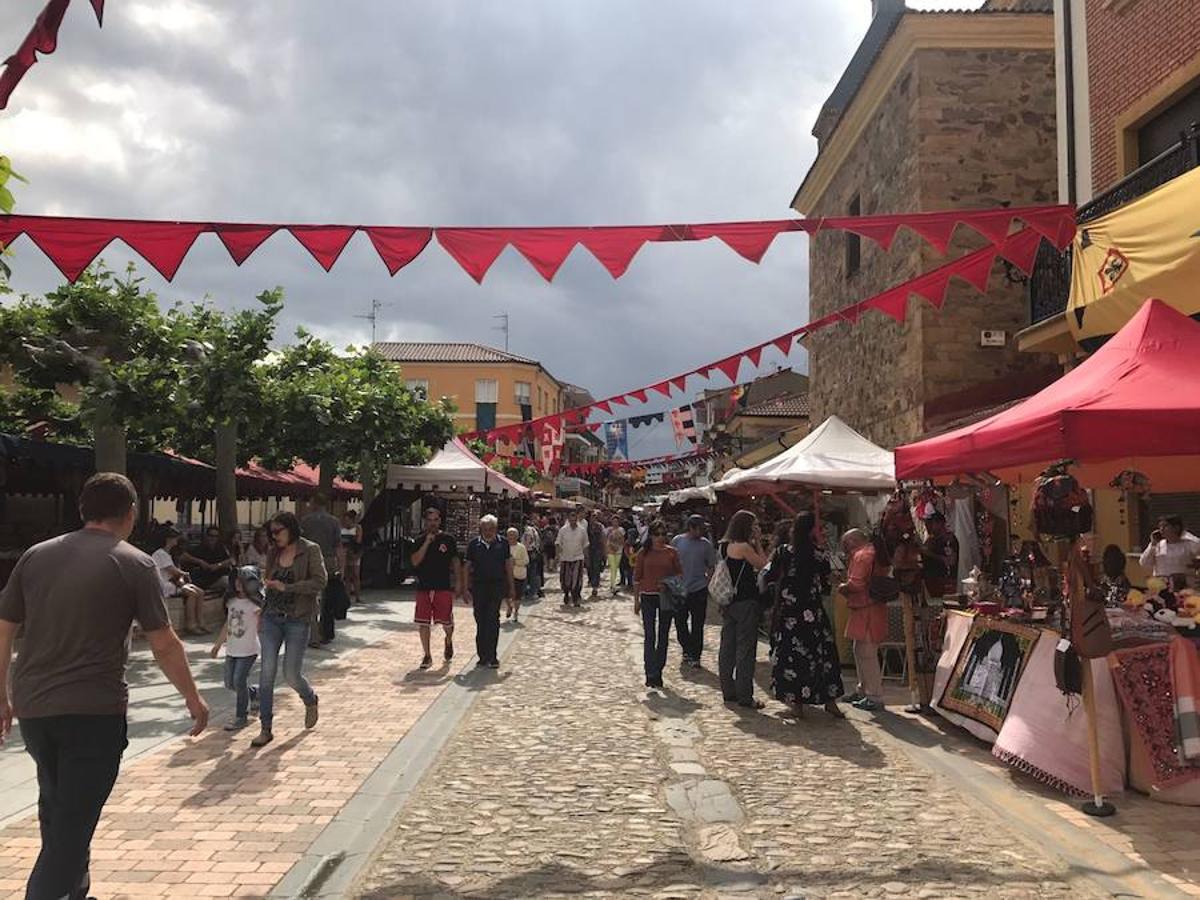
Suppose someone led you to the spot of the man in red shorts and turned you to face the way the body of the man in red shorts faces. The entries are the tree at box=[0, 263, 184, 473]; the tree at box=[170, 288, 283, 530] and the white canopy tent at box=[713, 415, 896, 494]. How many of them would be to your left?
1

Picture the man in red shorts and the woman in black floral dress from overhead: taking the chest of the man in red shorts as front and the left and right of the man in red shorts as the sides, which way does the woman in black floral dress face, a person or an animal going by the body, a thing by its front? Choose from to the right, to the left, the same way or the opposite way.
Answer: the opposite way

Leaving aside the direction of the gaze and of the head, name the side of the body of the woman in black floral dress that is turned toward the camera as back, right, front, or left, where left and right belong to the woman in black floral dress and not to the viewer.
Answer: back

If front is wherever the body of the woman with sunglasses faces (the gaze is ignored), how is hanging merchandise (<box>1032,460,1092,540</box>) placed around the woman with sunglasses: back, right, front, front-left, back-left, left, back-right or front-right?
left

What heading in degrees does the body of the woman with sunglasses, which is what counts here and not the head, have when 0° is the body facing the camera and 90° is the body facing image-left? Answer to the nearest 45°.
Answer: approximately 45°

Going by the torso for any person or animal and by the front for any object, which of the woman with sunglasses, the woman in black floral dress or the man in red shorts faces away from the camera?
the woman in black floral dress

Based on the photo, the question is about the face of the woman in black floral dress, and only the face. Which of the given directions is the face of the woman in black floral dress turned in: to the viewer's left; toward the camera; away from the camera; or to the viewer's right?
away from the camera

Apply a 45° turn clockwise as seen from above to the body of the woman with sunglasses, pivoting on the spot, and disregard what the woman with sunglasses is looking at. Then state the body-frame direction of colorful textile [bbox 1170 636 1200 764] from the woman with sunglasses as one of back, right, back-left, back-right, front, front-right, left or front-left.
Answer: back-left

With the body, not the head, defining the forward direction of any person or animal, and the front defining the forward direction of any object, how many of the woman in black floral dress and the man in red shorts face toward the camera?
1

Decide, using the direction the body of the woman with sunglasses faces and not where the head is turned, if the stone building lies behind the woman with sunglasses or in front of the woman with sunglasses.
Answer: behind

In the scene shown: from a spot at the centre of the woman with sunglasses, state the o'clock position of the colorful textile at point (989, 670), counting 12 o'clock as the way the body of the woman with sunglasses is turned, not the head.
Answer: The colorful textile is roughly at 8 o'clock from the woman with sunglasses.

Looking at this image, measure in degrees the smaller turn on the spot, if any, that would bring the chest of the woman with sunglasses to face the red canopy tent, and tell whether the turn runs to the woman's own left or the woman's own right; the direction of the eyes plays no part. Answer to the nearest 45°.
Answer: approximately 90° to the woman's own left

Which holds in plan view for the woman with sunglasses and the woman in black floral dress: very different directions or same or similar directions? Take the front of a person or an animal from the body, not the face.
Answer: very different directions

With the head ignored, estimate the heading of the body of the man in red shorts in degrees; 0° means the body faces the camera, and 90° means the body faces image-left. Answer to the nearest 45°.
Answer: approximately 0°

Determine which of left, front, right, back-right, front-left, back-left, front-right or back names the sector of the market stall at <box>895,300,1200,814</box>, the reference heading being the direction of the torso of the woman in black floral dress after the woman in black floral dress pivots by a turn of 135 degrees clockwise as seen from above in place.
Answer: front
